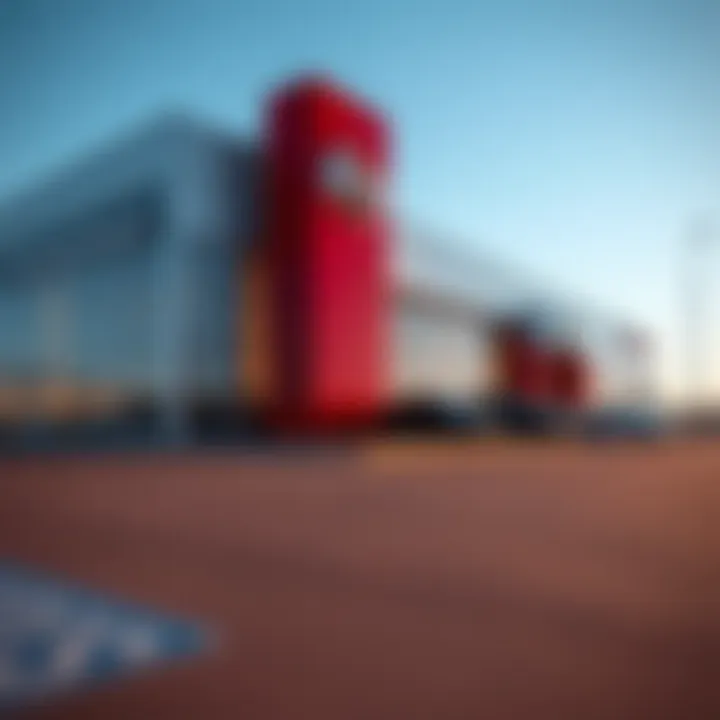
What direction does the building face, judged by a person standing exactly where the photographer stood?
facing the viewer and to the right of the viewer
